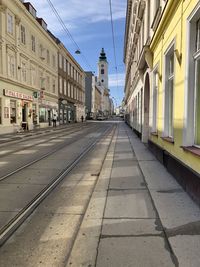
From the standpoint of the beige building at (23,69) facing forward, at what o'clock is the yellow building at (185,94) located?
The yellow building is roughly at 1 o'clock from the beige building.

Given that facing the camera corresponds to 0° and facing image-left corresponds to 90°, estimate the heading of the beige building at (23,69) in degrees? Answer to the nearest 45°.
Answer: approximately 315°

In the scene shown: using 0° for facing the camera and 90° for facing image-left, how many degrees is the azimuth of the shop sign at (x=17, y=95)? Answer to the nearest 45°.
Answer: approximately 315°
